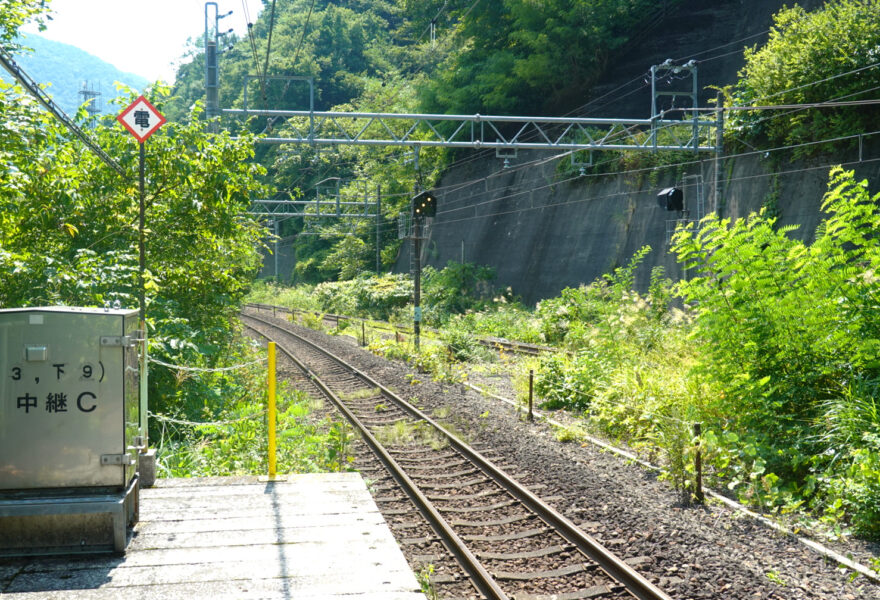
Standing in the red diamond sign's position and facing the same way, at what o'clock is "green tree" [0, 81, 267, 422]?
The green tree is roughly at 6 o'clock from the red diamond sign.

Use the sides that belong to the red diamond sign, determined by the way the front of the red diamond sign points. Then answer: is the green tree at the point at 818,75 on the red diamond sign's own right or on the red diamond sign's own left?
on the red diamond sign's own left

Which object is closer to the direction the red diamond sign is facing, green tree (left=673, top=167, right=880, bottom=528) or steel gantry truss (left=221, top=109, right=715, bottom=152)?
the green tree

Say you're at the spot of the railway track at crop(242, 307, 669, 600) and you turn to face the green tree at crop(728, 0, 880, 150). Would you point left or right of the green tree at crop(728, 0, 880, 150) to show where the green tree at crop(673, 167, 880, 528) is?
right

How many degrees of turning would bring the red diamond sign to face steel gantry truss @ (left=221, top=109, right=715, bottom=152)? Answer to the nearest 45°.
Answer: approximately 135° to its left

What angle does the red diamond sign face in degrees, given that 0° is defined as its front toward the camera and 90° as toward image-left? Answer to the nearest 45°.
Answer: approximately 0°

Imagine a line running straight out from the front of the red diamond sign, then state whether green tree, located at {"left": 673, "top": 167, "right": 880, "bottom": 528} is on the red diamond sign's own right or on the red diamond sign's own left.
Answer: on the red diamond sign's own left
